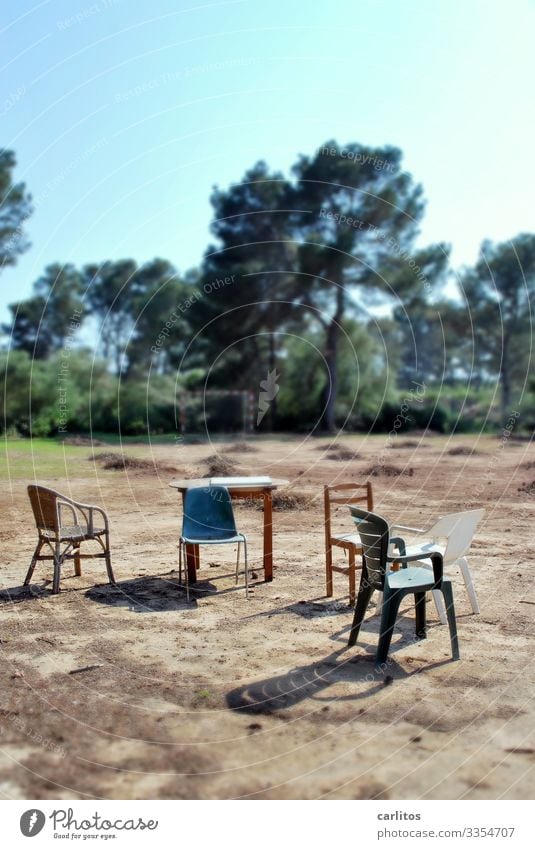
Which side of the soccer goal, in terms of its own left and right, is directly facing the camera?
front

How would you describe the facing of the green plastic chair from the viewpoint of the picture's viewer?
facing away from the viewer and to the right of the viewer

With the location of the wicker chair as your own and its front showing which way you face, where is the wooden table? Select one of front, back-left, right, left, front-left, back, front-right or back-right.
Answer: front-right

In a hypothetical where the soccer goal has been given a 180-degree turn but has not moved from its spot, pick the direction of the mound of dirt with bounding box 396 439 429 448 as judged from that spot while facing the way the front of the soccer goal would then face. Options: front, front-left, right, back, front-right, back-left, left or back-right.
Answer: back-right

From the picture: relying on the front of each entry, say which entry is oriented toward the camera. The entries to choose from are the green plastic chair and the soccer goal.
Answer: the soccer goal

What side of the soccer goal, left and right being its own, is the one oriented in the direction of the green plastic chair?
front

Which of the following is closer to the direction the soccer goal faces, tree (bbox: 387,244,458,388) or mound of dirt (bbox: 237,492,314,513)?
the mound of dirt

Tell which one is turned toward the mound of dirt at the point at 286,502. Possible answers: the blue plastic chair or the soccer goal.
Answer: the soccer goal

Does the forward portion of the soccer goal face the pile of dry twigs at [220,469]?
yes
